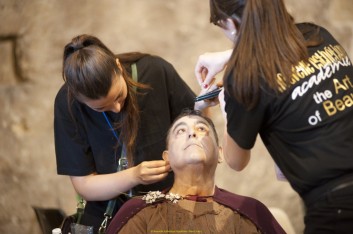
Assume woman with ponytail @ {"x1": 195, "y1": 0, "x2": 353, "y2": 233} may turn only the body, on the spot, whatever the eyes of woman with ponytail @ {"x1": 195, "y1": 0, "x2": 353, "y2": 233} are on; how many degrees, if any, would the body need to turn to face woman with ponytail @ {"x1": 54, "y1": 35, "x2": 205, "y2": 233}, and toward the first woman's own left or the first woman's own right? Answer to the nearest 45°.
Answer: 0° — they already face them

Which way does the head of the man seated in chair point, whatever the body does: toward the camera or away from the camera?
toward the camera

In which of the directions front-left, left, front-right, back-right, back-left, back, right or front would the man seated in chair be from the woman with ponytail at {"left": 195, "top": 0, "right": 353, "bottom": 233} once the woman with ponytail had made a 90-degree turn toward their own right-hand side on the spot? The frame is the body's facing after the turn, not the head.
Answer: left

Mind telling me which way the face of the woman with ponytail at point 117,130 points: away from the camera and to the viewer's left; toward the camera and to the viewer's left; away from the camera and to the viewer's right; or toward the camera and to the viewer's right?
toward the camera and to the viewer's right

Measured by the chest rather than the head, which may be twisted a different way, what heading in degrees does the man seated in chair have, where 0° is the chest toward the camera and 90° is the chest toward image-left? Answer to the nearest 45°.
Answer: approximately 0°
